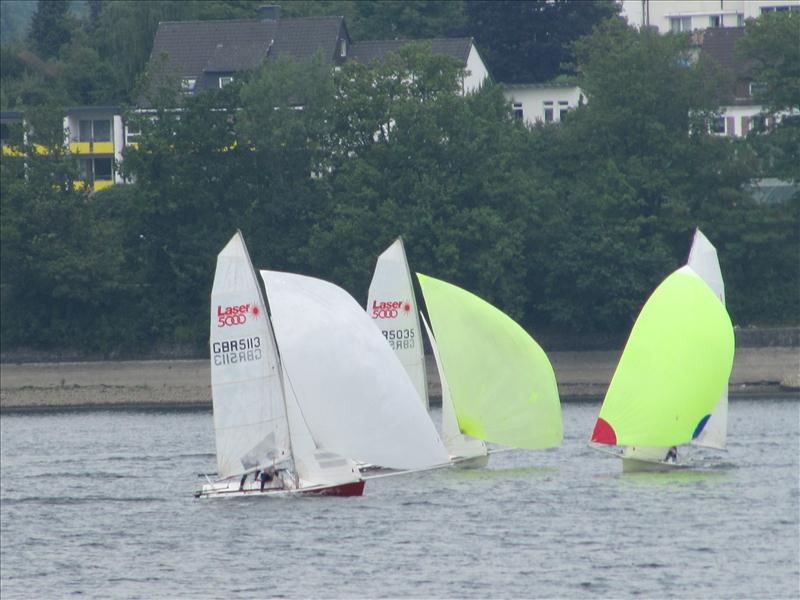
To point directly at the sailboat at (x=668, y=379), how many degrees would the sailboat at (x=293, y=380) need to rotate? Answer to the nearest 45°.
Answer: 0° — it already faces it

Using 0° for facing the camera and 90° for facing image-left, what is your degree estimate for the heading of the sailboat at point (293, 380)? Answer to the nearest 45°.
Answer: approximately 270°

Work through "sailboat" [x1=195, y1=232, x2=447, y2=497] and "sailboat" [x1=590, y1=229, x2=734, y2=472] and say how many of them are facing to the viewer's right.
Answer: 1

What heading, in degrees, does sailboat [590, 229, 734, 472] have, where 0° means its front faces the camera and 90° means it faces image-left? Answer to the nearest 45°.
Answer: approximately 45°

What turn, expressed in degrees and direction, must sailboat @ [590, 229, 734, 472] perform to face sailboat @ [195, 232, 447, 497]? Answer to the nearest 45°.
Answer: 0° — it already faces it
